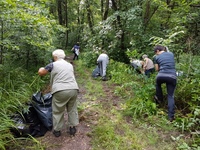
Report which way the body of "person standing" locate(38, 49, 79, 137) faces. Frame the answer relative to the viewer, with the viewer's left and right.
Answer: facing away from the viewer and to the left of the viewer

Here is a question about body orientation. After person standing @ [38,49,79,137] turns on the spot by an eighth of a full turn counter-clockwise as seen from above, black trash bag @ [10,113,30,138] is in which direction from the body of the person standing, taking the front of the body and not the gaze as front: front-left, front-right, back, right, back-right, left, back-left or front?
front
